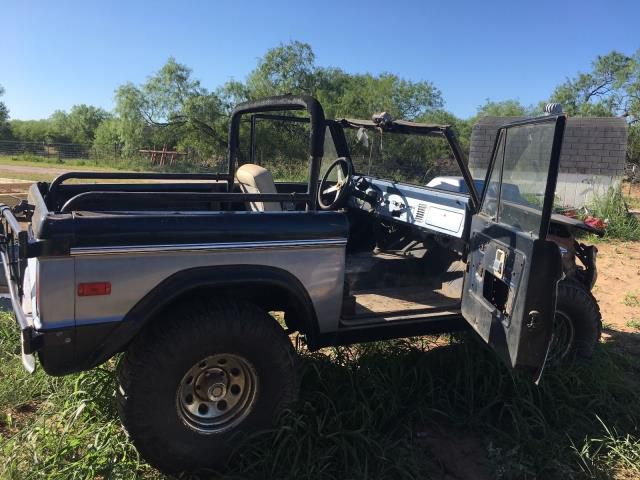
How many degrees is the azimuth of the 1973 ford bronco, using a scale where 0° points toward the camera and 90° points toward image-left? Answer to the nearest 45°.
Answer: approximately 225°

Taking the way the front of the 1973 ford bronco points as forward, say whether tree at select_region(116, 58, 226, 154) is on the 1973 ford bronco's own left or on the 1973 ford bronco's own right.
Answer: on the 1973 ford bronco's own left

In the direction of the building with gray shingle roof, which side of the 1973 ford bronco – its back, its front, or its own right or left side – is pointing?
front

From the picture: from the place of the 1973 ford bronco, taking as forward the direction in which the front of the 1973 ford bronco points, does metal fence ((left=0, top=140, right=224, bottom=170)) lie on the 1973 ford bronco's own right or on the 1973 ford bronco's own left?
on the 1973 ford bronco's own left

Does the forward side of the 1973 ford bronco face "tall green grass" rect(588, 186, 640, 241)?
yes

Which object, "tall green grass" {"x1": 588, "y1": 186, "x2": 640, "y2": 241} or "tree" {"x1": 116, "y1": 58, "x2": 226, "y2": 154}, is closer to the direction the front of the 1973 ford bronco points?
the tall green grass

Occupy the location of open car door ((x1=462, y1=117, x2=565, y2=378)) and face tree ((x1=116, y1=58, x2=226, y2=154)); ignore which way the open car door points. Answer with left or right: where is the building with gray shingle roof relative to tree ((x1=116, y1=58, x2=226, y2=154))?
right
